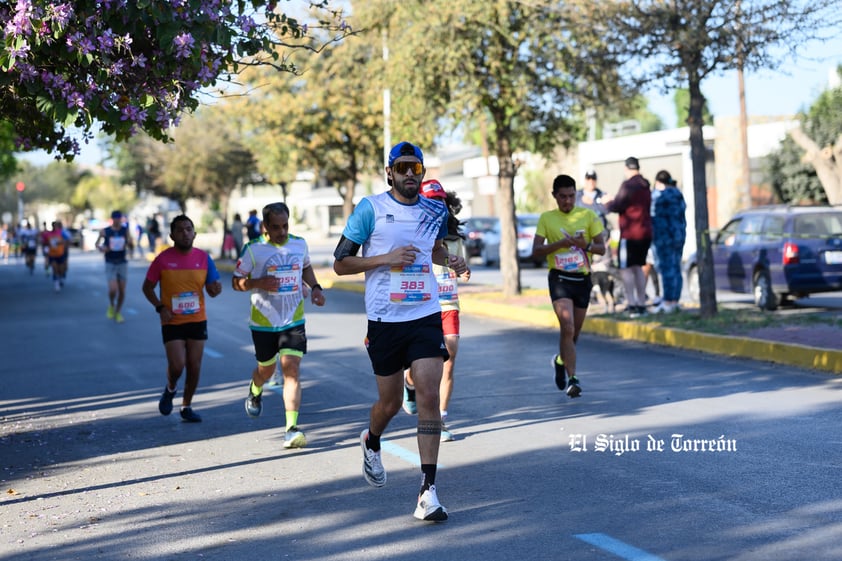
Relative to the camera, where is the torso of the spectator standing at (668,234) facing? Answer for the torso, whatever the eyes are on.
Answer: to the viewer's left

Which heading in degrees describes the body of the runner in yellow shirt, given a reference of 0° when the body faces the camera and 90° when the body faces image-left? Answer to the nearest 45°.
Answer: approximately 0°

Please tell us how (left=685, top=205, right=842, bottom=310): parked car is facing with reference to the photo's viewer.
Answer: facing away from the viewer and to the left of the viewer

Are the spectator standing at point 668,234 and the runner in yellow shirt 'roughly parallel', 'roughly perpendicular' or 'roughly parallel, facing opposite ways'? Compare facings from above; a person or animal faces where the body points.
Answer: roughly perpendicular

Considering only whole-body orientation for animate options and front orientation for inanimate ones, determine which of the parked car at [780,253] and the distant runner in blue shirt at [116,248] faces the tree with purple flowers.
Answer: the distant runner in blue shirt

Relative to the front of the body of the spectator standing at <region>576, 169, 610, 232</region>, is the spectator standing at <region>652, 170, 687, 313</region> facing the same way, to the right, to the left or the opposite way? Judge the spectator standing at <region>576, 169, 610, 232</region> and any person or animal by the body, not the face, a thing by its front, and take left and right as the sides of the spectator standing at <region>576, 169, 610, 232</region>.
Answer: to the right

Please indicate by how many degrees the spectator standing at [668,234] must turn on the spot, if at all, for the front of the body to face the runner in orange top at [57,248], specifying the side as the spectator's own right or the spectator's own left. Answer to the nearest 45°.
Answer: approximately 45° to the spectator's own right
